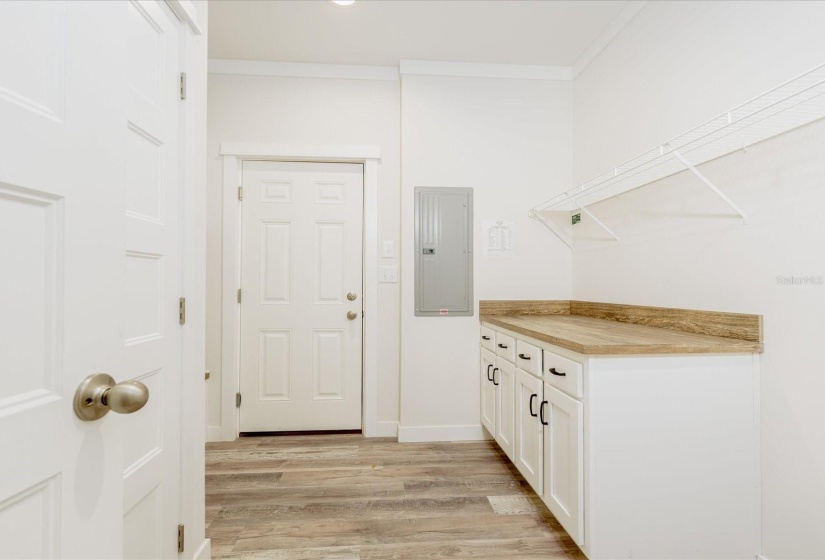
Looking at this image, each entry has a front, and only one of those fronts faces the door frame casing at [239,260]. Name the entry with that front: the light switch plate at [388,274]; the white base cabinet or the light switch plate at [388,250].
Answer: the white base cabinet

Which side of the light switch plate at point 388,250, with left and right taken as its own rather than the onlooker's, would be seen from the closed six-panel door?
right

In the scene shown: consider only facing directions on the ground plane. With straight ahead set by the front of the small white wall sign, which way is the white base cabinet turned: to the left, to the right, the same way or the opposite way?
to the right

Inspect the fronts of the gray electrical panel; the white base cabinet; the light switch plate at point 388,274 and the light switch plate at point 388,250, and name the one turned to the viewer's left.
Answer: the white base cabinet

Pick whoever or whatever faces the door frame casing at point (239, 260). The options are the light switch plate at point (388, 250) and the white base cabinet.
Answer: the white base cabinet

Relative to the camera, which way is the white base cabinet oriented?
to the viewer's left

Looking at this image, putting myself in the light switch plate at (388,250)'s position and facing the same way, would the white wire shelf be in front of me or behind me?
in front

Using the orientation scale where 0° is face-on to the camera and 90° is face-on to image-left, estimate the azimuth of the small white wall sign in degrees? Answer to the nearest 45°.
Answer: approximately 0°

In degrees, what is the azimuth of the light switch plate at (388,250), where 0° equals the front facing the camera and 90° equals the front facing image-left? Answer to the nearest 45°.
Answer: approximately 0°

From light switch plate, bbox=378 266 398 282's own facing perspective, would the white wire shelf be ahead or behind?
ahead

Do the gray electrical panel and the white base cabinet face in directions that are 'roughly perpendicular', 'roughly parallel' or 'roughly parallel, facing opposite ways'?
roughly perpendicular
